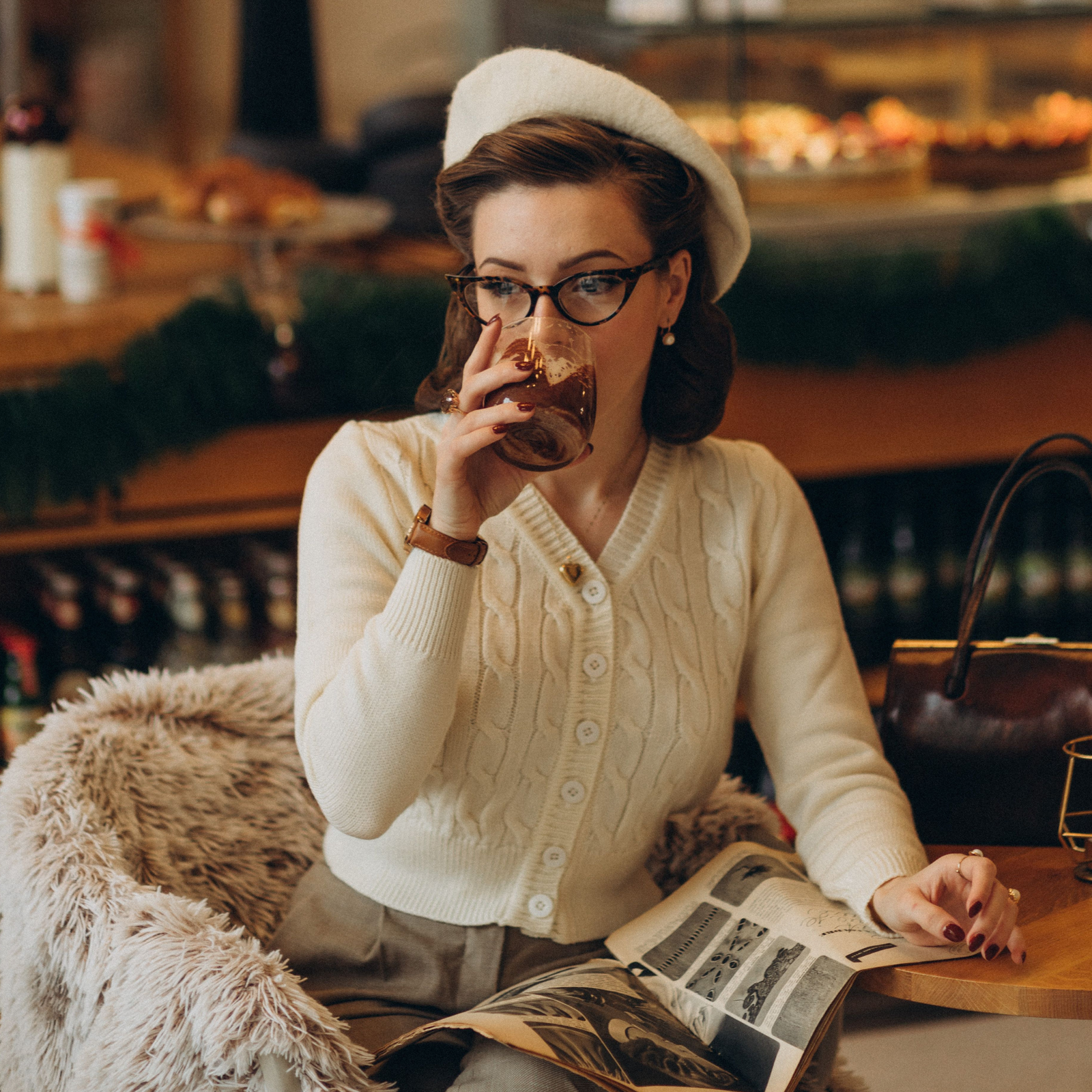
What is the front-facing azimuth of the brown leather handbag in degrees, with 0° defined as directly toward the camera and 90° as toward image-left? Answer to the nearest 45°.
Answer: approximately 0°

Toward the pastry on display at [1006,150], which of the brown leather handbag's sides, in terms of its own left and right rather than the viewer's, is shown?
back

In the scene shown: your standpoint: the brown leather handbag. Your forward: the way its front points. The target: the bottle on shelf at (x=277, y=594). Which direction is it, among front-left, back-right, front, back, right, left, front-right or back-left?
back-right

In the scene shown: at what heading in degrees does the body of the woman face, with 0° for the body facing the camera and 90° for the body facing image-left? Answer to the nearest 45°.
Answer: approximately 0°
